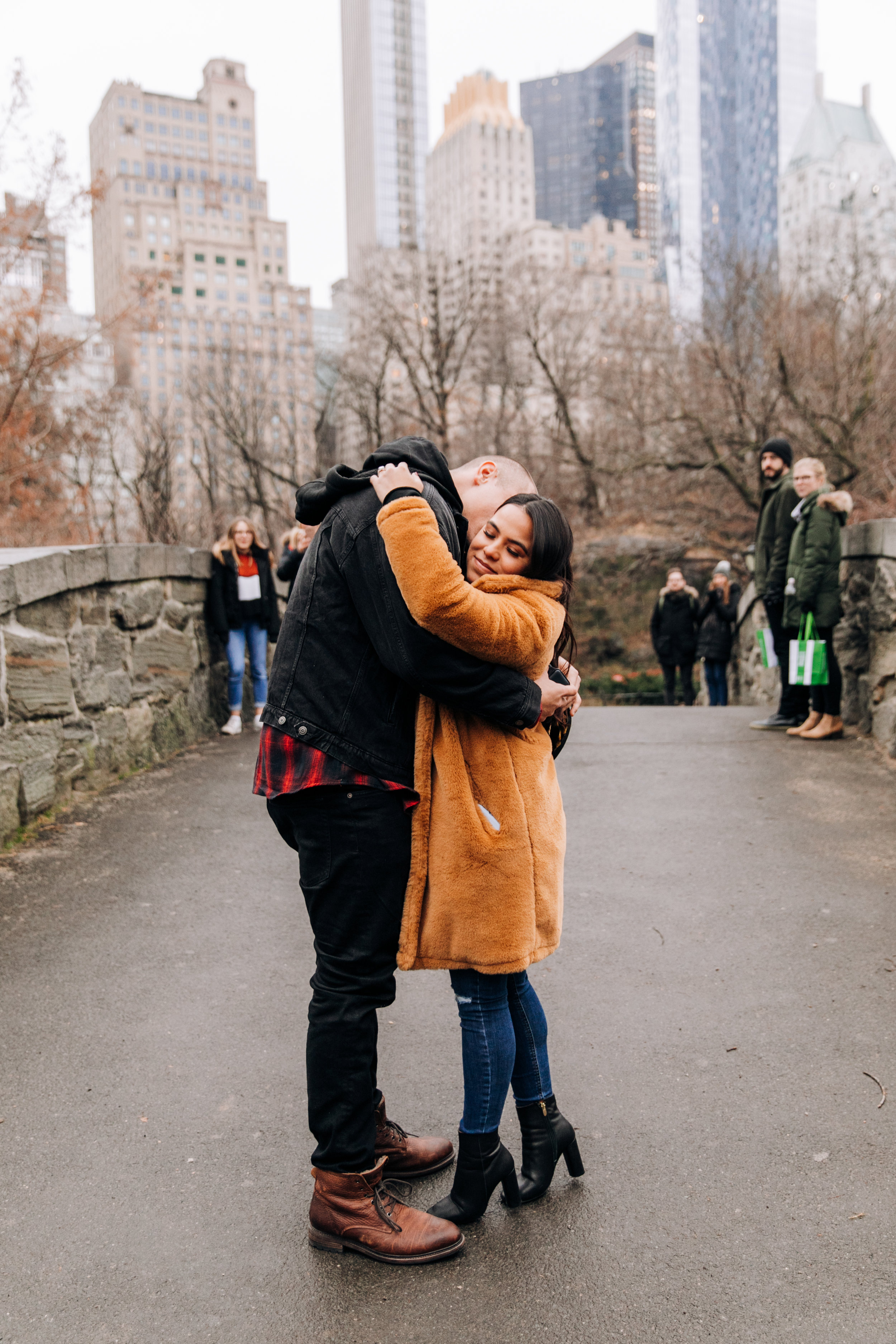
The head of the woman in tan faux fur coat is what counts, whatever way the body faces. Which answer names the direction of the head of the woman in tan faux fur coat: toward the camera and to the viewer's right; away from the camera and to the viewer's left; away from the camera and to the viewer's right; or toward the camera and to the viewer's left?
toward the camera and to the viewer's left

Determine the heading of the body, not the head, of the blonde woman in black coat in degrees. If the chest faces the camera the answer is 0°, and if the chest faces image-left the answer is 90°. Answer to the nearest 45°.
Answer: approximately 0°

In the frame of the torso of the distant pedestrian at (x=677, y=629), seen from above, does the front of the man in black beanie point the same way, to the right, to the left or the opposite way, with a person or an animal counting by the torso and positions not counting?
to the right

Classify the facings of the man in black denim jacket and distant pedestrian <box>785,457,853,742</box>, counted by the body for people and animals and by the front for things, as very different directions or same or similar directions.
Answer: very different directions

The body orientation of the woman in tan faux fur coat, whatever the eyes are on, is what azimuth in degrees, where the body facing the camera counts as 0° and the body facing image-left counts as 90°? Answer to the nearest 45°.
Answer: approximately 90°

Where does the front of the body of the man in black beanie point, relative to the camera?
to the viewer's left

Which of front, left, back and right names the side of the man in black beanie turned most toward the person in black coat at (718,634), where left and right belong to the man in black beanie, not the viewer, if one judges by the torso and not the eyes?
right

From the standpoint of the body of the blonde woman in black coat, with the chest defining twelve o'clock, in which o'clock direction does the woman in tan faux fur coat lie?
The woman in tan faux fur coat is roughly at 12 o'clock from the blonde woman in black coat.

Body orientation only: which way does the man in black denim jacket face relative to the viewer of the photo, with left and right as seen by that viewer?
facing to the right of the viewer

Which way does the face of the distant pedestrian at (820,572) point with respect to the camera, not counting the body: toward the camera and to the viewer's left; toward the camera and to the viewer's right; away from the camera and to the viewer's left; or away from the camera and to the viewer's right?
toward the camera and to the viewer's left
